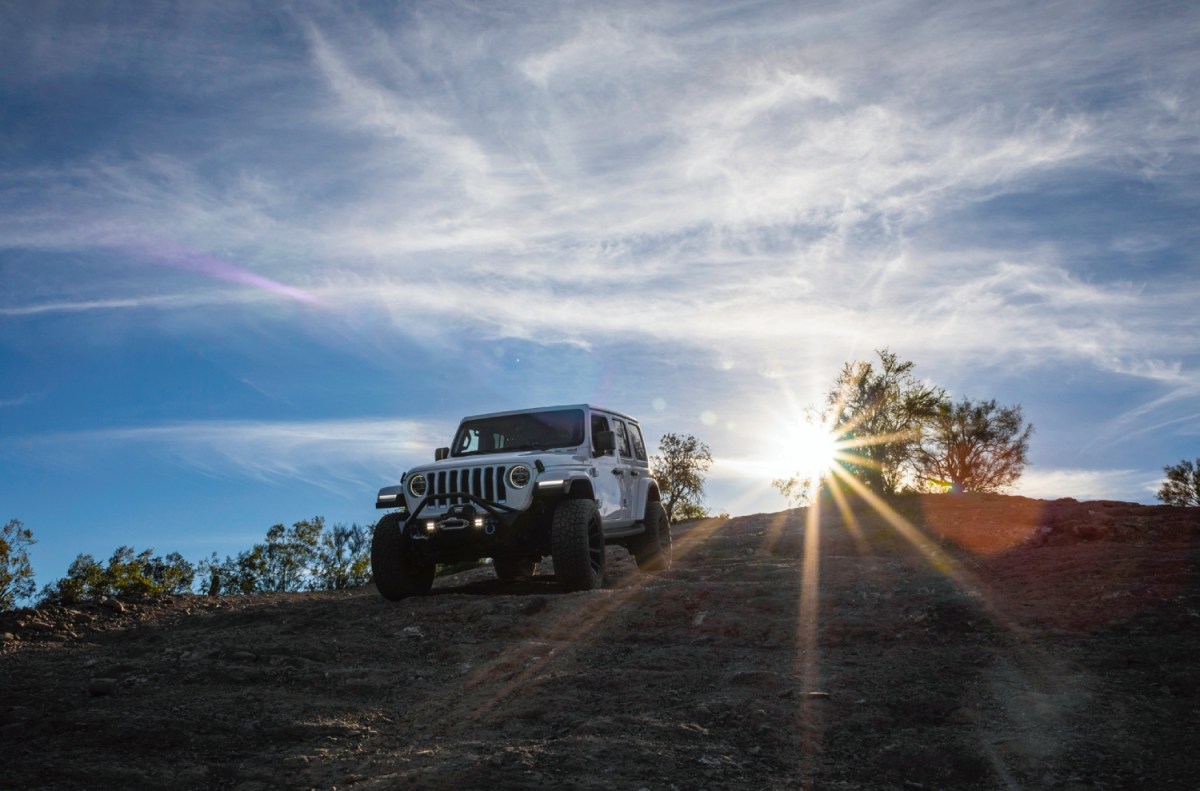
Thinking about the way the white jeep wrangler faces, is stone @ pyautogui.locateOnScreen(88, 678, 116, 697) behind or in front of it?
in front

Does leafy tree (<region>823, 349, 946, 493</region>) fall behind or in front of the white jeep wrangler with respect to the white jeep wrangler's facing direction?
behind

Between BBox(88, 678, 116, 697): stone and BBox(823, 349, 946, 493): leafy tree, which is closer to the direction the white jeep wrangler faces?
the stone
